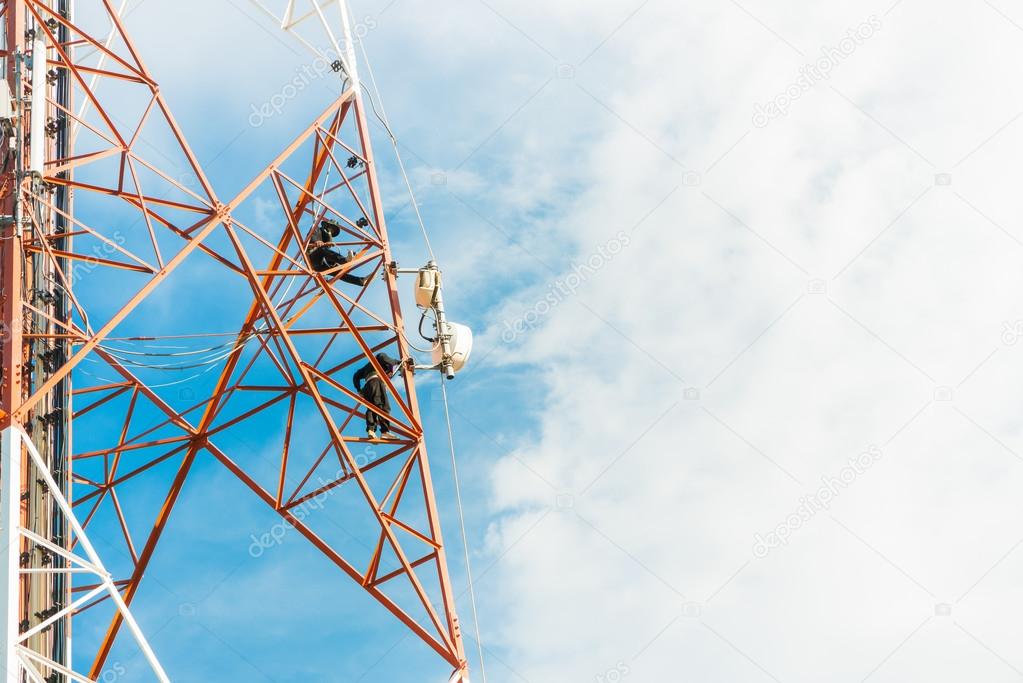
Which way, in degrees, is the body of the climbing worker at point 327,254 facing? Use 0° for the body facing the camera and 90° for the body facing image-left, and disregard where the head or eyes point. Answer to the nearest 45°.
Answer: approximately 270°

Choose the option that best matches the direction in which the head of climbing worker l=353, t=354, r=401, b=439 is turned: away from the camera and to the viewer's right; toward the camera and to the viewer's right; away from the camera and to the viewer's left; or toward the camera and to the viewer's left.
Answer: away from the camera and to the viewer's right
